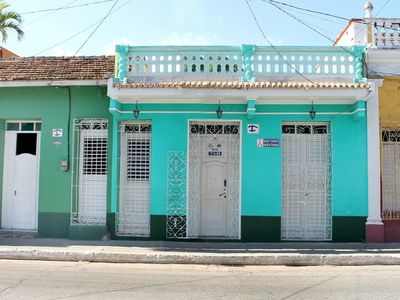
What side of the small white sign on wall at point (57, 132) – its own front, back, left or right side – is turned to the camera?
front

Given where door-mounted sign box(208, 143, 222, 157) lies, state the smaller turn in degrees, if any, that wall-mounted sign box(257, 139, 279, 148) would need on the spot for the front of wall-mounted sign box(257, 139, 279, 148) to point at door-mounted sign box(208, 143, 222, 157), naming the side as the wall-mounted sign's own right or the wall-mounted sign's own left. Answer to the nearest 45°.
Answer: approximately 90° to the wall-mounted sign's own right

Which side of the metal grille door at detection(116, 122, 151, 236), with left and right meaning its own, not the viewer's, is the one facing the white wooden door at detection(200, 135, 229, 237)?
left

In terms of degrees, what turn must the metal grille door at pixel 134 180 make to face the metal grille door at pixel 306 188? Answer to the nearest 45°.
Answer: approximately 90° to its left

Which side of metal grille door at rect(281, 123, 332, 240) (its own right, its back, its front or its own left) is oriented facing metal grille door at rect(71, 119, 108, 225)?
right

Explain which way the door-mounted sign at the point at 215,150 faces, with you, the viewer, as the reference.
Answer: facing the viewer

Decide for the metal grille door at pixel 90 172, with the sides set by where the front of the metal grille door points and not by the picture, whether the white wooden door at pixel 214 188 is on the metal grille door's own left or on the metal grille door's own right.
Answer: on the metal grille door's own left

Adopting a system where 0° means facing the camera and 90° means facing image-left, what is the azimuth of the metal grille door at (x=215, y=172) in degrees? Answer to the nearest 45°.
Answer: approximately 0°

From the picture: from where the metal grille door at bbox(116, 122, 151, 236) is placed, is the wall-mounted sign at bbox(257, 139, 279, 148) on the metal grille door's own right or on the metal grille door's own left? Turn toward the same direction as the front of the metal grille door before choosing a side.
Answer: on the metal grille door's own left

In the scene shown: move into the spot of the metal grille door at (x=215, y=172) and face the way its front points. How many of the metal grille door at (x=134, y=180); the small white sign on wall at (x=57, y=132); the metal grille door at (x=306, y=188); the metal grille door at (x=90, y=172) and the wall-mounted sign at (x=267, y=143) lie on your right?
3
